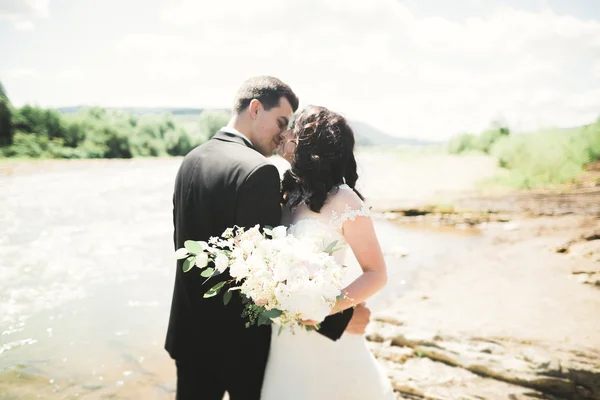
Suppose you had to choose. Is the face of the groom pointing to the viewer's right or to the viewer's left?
to the viewer's right

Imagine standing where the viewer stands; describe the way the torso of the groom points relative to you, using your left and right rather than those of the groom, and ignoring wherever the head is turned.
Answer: facing away from the viewer and to the right of the viewer

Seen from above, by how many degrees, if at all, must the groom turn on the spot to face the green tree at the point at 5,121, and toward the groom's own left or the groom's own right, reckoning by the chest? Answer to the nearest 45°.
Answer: approximately 90° to the groom's own left
